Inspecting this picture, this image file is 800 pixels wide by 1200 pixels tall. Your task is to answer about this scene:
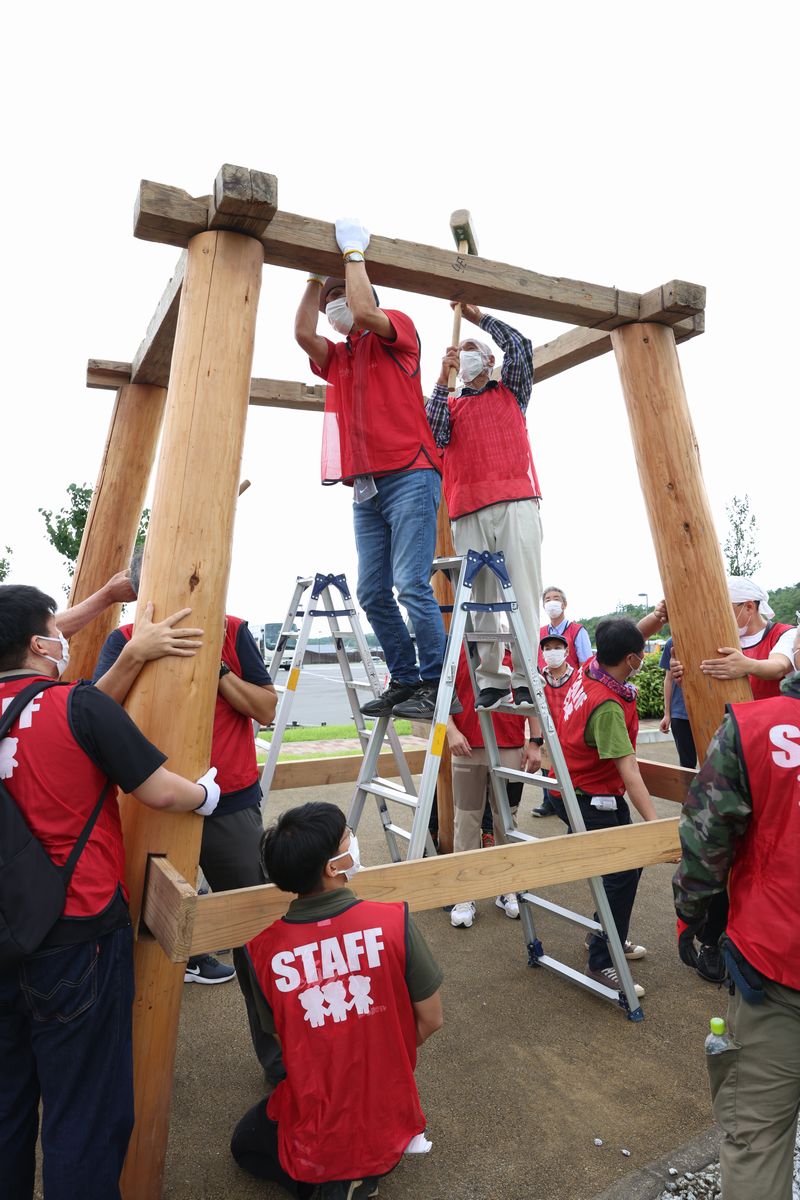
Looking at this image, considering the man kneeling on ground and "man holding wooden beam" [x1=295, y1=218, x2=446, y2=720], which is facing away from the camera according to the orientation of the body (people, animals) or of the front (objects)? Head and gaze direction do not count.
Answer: the man kneeling on ground

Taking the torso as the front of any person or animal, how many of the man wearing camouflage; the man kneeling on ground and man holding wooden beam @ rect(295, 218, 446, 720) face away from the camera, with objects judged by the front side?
2

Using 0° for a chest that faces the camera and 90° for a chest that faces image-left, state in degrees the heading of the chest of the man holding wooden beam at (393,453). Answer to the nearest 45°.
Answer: approximately 45°

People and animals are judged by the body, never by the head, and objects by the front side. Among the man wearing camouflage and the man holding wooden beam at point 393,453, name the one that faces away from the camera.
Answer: the man wearing camouflage

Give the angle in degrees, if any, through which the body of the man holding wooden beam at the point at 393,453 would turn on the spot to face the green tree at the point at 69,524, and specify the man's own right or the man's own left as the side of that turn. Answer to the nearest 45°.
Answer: approximately 90° to the man's own right

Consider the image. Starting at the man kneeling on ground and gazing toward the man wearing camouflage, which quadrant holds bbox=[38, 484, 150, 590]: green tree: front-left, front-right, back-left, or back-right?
back-left

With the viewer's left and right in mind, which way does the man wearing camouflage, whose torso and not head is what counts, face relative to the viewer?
facing away from the viewer

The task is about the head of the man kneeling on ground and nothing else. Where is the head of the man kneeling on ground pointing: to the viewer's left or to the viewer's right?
to the viewer's right

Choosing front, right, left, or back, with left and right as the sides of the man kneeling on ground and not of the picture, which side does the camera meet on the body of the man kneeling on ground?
back

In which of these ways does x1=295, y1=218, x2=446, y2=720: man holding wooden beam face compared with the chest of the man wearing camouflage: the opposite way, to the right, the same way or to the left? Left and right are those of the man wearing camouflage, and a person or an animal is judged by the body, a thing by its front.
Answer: the opposite way
